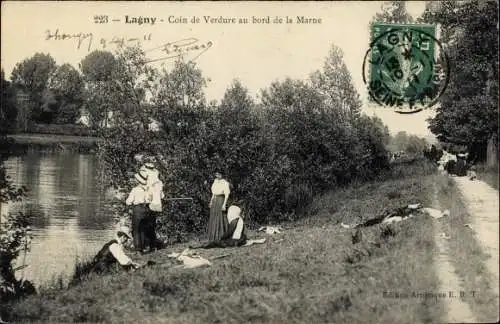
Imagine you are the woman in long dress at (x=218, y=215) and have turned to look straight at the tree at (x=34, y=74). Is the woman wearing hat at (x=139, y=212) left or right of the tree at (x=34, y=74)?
left
